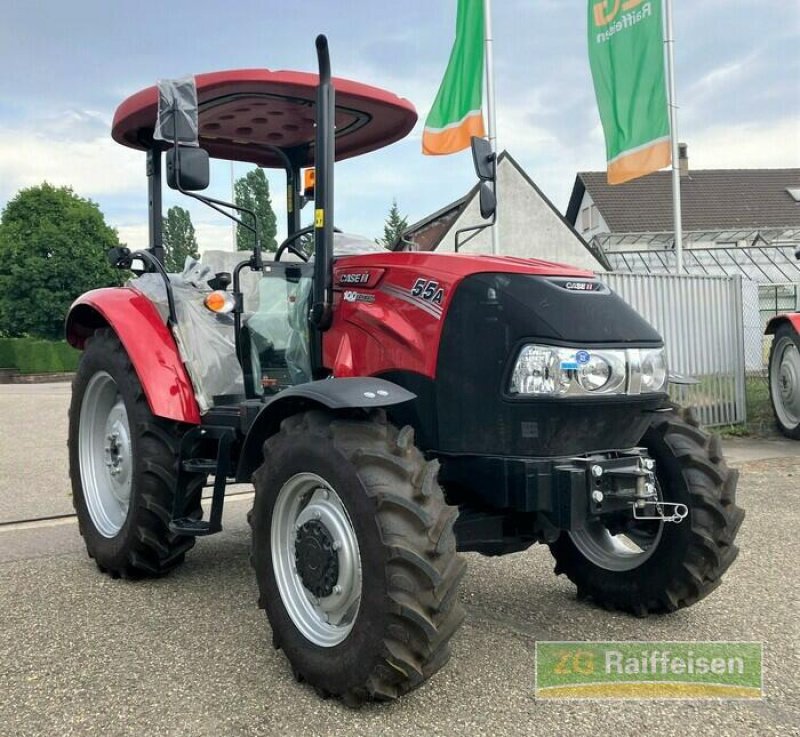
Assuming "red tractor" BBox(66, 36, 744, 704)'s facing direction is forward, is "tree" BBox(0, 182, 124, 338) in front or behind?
behind

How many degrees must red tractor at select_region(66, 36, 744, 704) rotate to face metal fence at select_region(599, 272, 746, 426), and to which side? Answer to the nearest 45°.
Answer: approximately 90° to its left

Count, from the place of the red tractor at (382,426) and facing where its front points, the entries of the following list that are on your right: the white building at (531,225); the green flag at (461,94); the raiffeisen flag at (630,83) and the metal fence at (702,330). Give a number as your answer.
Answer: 0

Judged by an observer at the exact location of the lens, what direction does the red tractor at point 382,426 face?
facing the viewer and to the right of the viewer

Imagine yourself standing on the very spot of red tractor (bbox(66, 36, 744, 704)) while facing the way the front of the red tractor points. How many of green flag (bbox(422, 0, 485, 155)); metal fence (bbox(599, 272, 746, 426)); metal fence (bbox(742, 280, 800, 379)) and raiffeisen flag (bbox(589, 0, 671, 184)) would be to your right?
0

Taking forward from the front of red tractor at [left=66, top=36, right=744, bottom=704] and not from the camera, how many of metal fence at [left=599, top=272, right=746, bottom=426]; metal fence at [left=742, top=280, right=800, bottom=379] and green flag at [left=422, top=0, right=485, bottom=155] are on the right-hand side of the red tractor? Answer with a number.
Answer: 0

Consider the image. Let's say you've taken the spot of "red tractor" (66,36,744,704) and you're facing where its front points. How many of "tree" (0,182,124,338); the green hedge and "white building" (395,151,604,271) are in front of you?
0

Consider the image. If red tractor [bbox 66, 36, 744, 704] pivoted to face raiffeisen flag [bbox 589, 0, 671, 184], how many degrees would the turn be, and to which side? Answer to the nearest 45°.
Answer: approximately 135° to its left

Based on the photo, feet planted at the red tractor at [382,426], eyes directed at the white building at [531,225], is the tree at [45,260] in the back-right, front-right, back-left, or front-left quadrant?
front-left

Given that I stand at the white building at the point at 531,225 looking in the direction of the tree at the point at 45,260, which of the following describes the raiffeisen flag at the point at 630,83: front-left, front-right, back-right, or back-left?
back-left

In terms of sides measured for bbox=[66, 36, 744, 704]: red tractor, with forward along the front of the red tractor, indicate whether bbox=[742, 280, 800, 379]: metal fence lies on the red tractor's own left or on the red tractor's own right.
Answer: on the red tractor's own left

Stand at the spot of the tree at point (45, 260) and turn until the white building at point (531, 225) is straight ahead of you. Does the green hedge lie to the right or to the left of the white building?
right

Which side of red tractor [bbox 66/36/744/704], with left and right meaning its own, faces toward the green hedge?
back

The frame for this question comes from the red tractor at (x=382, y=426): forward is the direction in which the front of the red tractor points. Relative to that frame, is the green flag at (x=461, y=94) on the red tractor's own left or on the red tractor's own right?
on the red tractor's own left

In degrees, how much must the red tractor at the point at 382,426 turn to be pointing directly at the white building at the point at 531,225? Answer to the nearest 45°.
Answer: approximately 135° to its left

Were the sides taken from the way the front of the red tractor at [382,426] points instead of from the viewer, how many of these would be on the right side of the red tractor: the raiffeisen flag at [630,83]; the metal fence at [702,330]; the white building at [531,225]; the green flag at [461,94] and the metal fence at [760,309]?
0
